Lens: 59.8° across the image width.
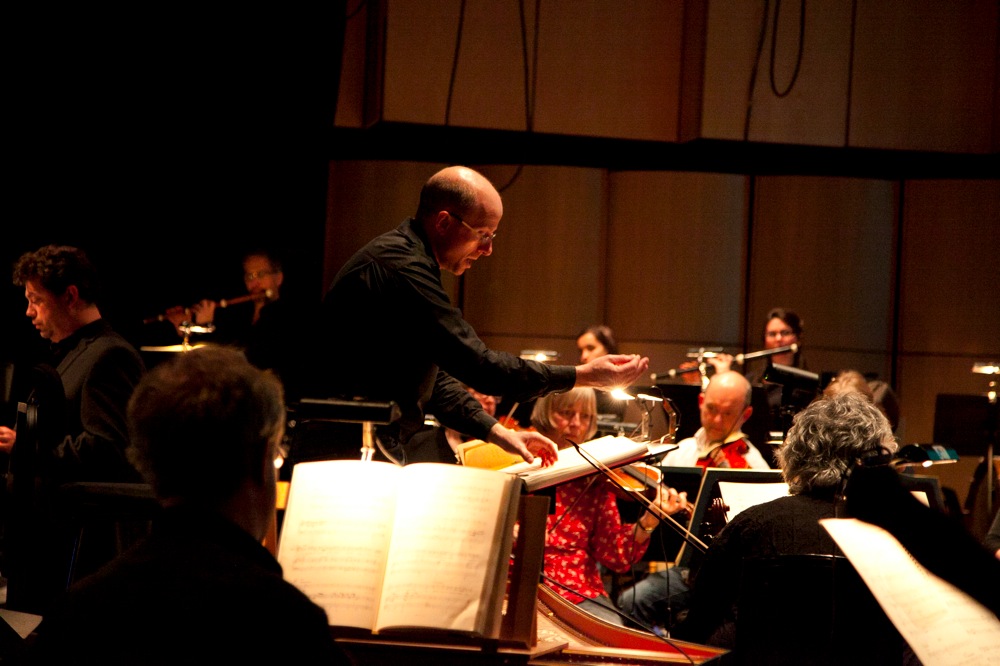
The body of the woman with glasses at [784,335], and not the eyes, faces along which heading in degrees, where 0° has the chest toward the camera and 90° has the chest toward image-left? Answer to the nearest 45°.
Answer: approximately 45°

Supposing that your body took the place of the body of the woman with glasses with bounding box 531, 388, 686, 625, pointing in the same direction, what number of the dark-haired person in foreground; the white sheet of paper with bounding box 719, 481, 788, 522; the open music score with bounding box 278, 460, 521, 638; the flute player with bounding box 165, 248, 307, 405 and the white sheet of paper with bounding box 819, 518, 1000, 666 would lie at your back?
1

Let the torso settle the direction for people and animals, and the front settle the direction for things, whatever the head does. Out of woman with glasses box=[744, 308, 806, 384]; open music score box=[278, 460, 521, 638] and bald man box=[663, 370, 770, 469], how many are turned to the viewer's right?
0

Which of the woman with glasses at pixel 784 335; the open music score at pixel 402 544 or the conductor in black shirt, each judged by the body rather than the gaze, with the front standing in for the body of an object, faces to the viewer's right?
the conductor in black shirt

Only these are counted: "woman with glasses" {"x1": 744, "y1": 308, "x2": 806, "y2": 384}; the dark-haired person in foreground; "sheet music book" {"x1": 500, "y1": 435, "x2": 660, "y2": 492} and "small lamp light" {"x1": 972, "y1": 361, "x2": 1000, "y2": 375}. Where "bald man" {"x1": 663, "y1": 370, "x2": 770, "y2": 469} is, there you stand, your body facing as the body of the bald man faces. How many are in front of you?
2

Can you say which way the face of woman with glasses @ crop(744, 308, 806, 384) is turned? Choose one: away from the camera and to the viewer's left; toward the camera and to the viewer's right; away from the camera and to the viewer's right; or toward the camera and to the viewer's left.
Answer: toward the camera and to the viewer's left

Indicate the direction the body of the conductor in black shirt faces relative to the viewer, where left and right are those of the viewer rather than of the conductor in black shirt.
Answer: facing to the right of the viewer

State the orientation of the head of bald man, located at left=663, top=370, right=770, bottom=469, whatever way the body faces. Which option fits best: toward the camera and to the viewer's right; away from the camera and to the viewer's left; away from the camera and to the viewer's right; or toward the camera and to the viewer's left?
toward the camera and to the viewer's left

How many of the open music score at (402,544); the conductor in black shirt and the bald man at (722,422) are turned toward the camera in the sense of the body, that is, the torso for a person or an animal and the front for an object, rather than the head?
2

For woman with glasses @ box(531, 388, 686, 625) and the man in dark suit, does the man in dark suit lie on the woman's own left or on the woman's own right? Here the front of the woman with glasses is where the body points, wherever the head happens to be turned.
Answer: on the woman's own right

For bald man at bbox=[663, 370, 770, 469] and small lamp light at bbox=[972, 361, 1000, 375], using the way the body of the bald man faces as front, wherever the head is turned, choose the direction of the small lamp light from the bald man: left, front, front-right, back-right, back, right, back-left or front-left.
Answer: back-left

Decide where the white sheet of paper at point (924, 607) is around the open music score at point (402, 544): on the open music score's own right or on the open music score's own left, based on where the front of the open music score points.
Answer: on the open music score's own left

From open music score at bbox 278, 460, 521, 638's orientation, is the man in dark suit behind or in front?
behind

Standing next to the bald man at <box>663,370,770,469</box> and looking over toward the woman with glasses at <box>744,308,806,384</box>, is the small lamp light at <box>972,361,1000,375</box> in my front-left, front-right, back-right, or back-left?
front-right

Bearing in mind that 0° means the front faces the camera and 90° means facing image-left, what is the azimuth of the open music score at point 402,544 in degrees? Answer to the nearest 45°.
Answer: approximately 0°

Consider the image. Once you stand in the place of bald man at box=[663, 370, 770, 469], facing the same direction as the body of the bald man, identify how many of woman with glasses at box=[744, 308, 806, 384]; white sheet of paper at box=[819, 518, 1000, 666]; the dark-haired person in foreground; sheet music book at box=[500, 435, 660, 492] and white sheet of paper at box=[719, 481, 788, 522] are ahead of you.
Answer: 4

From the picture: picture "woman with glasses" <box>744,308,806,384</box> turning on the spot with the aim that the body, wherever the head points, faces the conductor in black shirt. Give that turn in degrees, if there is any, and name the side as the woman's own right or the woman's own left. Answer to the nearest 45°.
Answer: approximately 45° to the woman's own left

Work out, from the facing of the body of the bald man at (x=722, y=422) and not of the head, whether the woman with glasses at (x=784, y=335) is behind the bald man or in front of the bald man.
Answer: behind

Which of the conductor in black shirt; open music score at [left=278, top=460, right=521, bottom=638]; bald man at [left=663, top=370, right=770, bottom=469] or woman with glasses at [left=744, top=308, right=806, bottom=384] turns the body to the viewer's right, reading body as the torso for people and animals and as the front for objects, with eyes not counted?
the conductor in black shirt

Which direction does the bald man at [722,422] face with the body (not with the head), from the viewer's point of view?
toward the camera

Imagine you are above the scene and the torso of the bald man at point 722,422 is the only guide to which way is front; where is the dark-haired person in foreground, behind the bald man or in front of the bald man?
in front

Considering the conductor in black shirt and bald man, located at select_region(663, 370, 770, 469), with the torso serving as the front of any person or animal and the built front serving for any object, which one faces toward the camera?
the bald man
